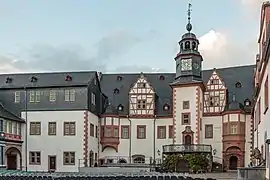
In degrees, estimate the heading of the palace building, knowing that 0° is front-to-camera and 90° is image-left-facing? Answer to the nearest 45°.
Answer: approximately 0°
